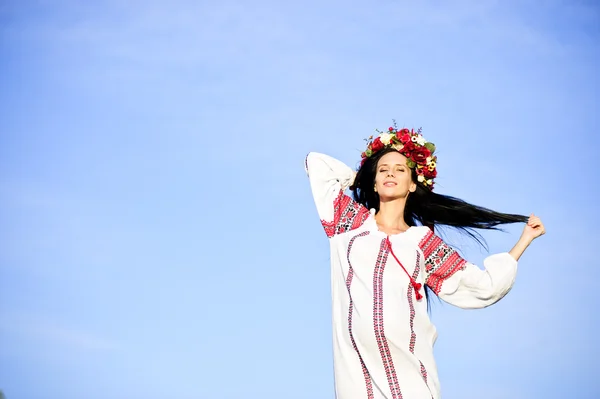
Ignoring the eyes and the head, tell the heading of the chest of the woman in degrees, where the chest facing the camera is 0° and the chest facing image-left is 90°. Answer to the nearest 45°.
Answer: approximately 0°
